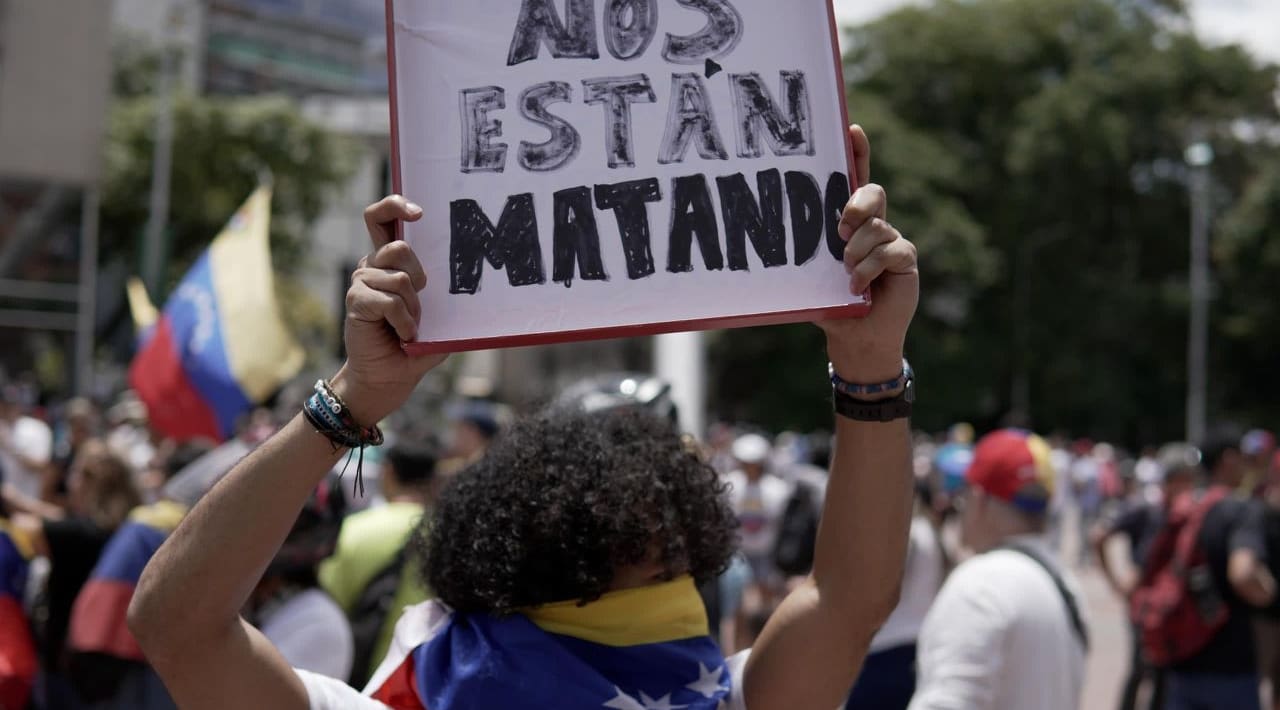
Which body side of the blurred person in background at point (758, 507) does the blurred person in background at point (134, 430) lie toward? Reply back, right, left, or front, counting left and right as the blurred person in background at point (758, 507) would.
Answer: right

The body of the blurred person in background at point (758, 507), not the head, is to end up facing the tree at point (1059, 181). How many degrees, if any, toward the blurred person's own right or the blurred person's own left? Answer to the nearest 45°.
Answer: approximately 180°

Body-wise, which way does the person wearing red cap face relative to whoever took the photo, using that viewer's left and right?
facing away from the viewer and to the left of the viewer

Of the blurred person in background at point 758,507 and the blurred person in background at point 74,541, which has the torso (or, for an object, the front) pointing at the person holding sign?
the blurred person in background at point 758,507

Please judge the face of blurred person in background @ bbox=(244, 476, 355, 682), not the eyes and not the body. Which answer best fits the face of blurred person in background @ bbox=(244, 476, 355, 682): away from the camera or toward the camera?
away from the camera

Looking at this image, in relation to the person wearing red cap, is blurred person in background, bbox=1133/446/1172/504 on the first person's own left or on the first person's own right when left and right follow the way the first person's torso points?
on the first person's own right

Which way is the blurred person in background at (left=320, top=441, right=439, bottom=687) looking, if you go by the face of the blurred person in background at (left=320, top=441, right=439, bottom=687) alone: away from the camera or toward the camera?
away from the camera
